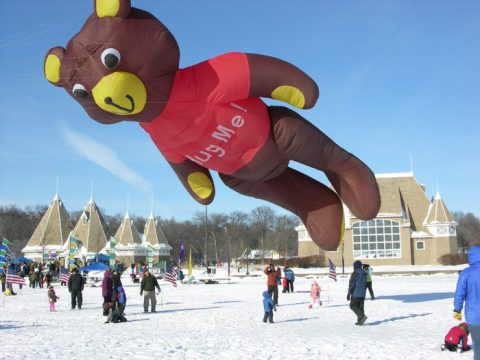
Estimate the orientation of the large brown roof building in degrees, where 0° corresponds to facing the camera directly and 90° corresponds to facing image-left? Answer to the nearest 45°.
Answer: approximately 0°

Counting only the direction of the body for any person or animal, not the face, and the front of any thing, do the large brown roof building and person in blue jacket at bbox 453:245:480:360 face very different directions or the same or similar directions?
very different directions

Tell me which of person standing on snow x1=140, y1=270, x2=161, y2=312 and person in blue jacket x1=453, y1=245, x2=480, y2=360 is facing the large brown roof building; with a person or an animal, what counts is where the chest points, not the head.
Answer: the person in blue jacket
